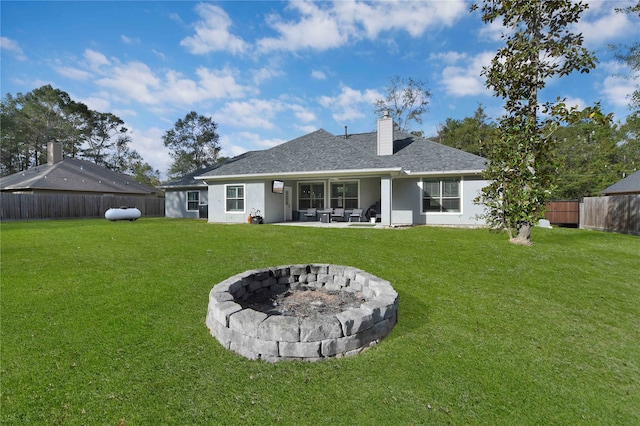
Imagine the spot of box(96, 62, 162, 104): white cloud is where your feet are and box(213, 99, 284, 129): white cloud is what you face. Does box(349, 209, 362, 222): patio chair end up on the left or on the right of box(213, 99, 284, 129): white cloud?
right

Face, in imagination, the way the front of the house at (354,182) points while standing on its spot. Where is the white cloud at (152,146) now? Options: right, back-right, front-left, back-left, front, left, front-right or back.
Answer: front-left

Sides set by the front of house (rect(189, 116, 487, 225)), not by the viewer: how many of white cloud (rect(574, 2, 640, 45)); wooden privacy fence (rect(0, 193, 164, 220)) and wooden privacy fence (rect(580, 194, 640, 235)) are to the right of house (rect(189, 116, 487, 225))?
2

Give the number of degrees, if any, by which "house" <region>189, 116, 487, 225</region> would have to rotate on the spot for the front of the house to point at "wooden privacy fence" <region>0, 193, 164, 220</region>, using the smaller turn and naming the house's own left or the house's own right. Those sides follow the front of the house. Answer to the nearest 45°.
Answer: approximately 90° to the house's own left

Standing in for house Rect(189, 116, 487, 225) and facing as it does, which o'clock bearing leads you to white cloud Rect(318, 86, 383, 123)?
The white cloud is roughly at 12 o'clock from the house.

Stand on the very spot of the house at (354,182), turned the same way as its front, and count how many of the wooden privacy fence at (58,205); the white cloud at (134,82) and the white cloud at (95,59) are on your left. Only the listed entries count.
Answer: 3

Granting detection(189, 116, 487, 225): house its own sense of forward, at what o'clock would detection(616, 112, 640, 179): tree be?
The tree is roughly at 2 o'clock from the house.

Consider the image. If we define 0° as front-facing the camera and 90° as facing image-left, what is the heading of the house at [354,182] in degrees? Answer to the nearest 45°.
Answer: approximately 180°

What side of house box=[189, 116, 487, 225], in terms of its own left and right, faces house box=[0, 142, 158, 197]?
left

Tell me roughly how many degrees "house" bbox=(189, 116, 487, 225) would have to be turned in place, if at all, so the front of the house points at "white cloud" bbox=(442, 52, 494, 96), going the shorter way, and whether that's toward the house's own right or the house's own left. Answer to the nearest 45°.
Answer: approximately 45° to the house's own right

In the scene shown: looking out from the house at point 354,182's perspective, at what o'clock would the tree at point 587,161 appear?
The tree is roughly at 2 o'clock from the house.

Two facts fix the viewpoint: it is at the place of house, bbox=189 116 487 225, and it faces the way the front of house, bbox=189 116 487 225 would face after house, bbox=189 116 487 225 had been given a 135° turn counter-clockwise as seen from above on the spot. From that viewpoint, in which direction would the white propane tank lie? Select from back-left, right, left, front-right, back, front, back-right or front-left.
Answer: front-right

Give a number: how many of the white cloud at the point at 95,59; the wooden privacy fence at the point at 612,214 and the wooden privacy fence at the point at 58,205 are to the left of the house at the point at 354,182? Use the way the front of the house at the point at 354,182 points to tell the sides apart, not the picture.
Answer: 2

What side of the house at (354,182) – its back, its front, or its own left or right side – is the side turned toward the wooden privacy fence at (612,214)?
right

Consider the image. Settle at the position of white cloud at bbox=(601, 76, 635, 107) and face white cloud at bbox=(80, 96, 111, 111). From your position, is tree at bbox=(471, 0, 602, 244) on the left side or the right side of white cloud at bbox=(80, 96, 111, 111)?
left
